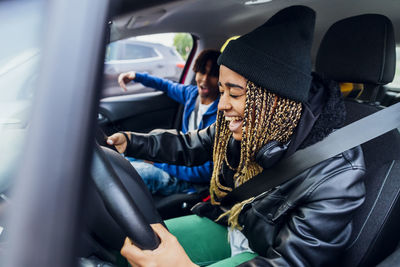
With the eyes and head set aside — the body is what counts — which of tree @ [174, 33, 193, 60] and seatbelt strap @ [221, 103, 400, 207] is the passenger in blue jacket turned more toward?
the seatbelt strap

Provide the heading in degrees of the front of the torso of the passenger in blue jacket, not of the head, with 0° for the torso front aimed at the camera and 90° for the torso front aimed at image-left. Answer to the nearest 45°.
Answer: approximately 45°

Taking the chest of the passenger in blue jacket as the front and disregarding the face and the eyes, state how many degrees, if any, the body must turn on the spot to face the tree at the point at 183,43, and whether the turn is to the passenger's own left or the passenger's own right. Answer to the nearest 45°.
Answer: approximately 135° to the passenger's own right

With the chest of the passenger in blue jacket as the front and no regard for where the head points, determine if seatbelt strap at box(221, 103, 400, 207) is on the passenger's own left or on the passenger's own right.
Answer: on the passenger's own left

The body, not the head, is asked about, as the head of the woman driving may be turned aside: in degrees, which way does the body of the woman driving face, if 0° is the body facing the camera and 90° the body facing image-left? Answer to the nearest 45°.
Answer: approximately 45°
